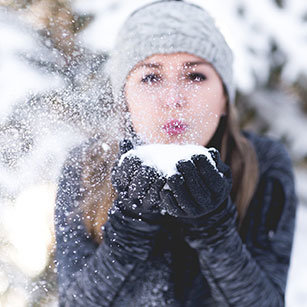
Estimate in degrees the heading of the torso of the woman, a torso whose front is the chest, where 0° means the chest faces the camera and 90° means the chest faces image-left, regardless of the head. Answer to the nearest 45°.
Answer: approximately 0°
